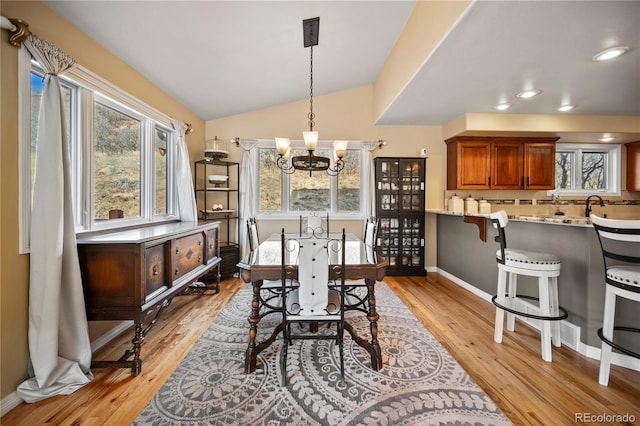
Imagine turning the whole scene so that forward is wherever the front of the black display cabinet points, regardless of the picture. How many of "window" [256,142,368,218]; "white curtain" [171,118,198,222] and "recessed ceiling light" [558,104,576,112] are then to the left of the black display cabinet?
1

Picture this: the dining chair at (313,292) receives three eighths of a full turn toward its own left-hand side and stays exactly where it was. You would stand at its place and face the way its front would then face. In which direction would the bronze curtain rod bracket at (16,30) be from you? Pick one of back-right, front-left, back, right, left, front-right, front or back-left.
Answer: front-right

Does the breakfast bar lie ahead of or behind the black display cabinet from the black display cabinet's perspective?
ahead

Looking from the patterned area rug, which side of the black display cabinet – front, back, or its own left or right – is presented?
front

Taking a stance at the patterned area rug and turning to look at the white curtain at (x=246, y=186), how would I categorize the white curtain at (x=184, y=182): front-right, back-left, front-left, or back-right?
front-left

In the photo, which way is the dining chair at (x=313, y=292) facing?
away from the camera

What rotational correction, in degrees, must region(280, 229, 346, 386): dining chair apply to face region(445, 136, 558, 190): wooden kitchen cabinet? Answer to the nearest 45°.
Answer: approximately 45° to its right

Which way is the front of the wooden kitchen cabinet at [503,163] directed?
toward the camera

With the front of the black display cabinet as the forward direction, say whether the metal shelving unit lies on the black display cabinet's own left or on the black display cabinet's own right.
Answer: on the black display cabinet's own right

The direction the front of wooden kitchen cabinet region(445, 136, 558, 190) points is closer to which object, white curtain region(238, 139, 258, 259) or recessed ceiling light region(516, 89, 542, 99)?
the recessed ceiling light

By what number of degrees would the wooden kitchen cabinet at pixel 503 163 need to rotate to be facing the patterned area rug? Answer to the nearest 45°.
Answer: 0° — it already faces it

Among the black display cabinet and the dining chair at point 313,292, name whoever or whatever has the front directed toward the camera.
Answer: the black display cabinet

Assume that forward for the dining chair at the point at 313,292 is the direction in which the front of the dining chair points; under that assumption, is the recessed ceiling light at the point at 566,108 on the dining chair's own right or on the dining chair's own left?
on the dining chair's own right

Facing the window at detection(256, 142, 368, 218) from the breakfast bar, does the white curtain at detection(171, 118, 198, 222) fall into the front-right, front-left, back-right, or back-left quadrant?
front-left

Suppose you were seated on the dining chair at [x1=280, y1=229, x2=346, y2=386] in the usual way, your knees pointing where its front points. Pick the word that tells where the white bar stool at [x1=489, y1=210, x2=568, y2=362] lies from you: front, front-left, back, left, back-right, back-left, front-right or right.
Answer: right

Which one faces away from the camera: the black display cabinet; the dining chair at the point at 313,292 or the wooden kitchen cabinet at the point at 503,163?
the dining chair

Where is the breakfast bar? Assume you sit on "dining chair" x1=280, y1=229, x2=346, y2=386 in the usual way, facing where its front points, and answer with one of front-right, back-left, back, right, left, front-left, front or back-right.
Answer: right

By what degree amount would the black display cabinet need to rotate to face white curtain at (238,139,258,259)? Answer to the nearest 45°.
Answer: approximately 90° to its right

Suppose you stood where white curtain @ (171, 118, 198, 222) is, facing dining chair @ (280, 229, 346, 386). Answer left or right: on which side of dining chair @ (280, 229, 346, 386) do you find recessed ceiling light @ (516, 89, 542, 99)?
left

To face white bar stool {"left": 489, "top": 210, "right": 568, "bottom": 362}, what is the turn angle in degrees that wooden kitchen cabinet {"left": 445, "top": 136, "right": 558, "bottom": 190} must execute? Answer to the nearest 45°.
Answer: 0° — it already faces it

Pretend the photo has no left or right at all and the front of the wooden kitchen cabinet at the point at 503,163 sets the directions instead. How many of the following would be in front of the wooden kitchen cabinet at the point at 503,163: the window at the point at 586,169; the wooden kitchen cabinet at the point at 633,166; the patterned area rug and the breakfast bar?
2

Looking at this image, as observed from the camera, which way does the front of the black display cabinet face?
facing the viewer
